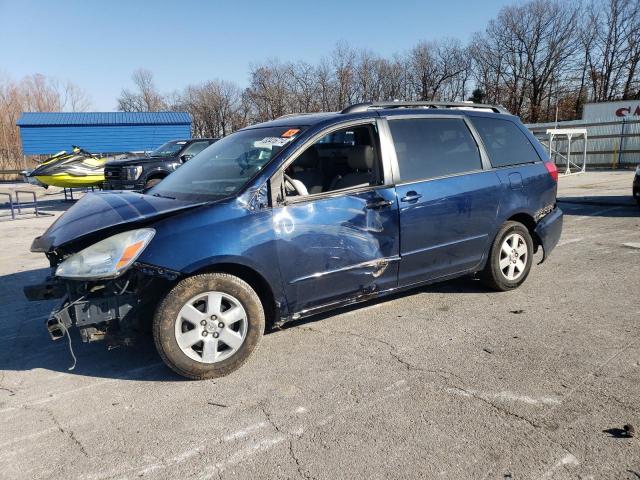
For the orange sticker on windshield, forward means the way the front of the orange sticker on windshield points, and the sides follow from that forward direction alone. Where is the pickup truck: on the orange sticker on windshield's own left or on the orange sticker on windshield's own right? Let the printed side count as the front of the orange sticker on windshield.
on the orange sticker on windshield's own right

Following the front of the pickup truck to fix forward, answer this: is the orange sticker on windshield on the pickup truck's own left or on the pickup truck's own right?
on the pickup truck's own left

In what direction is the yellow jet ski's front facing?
to the viewer's left

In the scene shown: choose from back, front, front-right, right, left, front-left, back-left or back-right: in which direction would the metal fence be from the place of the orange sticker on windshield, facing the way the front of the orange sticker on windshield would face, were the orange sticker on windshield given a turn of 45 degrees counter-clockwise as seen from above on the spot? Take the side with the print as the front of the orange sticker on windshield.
back-left

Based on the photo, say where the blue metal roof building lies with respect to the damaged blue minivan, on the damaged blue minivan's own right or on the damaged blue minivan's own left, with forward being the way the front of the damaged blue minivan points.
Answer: on the damaged blue minivan's own right

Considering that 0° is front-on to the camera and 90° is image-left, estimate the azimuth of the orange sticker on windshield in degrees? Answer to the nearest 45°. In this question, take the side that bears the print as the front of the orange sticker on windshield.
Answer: approximately 45°

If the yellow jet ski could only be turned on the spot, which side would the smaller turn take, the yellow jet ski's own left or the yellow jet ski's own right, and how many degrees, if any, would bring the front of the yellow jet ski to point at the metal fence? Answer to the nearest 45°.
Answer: approximately 180°

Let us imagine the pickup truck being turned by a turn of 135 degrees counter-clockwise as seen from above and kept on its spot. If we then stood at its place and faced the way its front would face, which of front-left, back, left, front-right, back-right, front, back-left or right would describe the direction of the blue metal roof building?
left

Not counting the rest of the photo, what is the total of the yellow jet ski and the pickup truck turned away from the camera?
0

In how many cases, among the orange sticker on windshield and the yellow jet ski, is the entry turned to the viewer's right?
0

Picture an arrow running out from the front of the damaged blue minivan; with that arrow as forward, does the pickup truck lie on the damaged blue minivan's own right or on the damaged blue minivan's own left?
on the damaged blue minivan's own right

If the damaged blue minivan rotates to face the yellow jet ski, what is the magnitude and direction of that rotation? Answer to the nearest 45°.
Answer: approximately 90° to its right
